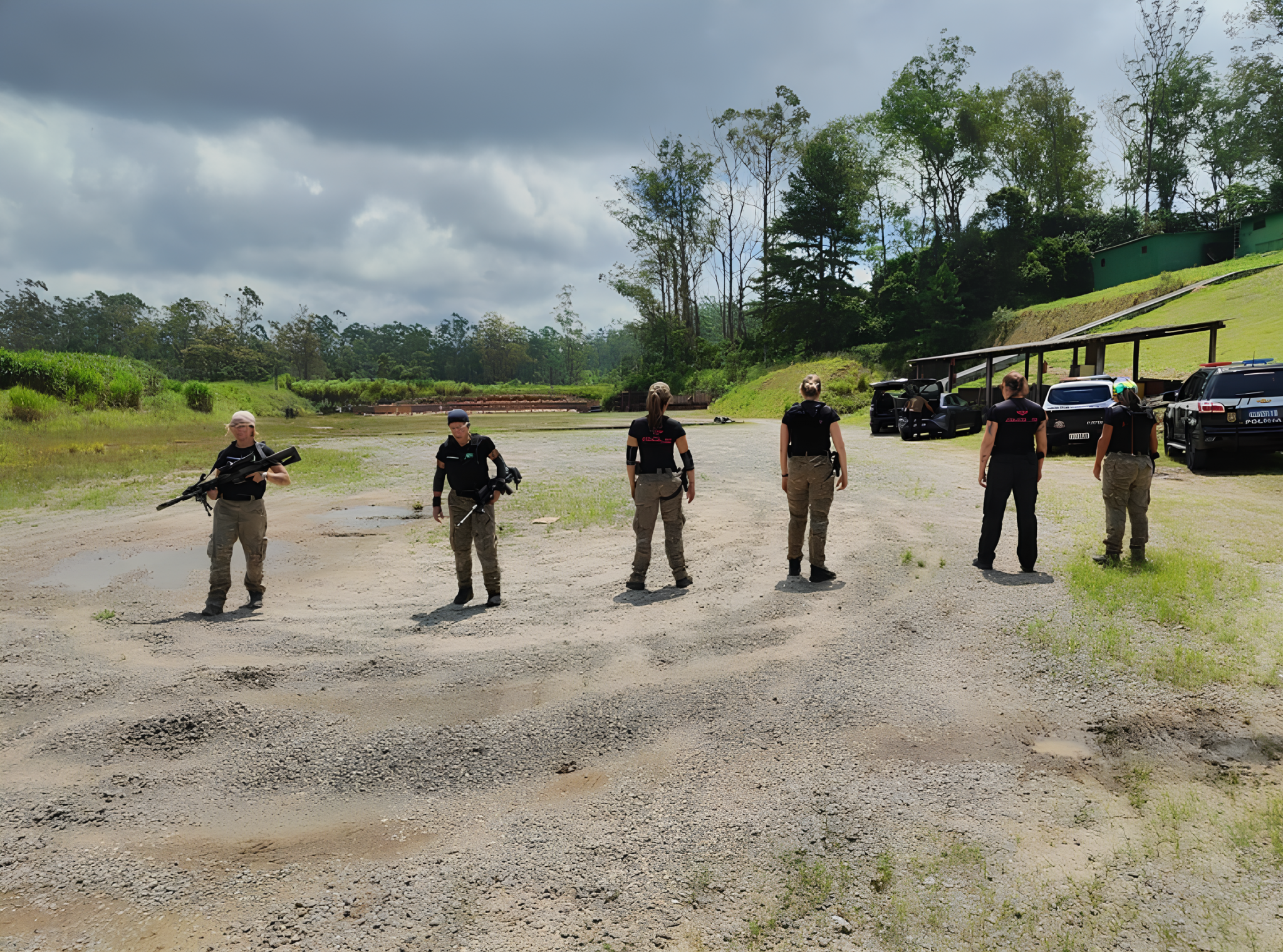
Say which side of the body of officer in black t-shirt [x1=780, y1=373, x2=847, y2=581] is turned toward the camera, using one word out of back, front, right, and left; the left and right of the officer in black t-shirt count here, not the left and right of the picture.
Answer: back

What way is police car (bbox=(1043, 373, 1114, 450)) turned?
away from the camera

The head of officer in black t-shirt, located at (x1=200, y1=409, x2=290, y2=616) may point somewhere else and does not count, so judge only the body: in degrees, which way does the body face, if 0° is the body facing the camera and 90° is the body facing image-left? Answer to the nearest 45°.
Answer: approximately 0°

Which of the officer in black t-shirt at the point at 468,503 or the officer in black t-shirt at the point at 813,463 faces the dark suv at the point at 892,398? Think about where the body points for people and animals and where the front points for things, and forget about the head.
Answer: the officer in black t-shirt at the point at 813,463

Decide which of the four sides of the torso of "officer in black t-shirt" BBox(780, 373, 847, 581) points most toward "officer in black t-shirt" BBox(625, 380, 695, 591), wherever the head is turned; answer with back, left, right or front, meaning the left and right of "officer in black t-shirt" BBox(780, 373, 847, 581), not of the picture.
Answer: left

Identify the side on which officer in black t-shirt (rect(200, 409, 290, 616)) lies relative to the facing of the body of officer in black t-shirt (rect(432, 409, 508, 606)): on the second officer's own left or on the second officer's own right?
on the second officer's own right

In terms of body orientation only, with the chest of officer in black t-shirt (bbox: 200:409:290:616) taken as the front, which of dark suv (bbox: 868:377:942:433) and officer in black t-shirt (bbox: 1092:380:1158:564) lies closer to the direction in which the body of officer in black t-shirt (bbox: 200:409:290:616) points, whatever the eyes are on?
the officer in black t-shirt

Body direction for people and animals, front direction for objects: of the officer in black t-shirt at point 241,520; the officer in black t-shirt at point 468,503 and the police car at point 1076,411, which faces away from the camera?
the police car

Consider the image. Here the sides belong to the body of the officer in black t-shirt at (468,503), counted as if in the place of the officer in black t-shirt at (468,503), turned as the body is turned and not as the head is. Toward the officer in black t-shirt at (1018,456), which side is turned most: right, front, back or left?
left

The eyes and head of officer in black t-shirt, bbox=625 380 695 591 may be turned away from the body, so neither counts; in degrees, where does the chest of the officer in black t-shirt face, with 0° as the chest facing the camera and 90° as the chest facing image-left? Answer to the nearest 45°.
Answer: approximately 180°

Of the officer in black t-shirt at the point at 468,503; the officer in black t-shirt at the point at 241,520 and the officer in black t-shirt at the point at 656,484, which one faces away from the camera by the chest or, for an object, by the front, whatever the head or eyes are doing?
the officer in black t-shirt at the point at 656,484

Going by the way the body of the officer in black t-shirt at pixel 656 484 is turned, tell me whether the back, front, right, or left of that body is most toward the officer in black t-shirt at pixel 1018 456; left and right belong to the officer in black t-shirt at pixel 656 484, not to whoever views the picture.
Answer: right
